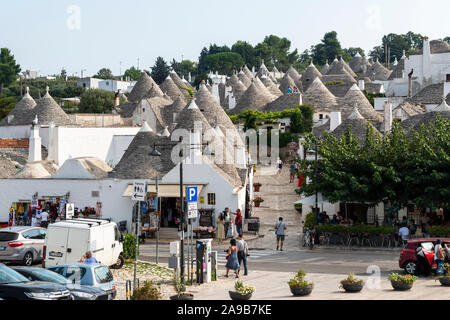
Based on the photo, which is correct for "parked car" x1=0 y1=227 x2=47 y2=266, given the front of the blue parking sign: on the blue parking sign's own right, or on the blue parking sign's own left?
on the blue parking sign's own right

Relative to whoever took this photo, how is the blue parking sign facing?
facing the viewer

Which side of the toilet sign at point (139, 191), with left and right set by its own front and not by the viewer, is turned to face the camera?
front

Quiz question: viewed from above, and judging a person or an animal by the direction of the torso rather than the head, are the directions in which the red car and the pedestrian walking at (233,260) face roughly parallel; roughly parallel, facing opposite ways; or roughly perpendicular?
roughly perpendicular

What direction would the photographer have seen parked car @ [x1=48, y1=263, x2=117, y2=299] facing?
facing away from the viewer and to the left of the viewer

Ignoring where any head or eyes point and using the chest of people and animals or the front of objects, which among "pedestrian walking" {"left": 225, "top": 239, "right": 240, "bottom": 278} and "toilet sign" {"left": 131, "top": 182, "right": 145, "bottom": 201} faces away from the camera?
the pedestrian walking

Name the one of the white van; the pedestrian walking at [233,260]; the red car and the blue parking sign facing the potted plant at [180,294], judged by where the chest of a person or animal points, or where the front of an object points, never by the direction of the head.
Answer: the blue parking sign
